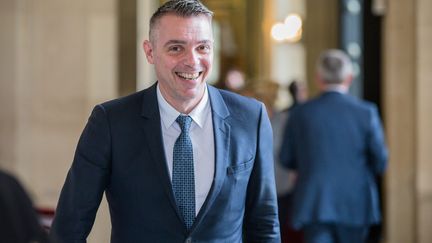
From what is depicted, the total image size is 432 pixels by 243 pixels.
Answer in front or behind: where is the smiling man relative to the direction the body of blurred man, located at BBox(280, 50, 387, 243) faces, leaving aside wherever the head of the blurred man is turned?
behind

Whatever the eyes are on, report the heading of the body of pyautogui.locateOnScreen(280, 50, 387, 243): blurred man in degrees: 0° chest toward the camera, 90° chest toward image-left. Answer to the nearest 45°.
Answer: approximately 180°

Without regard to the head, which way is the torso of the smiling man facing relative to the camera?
toward the camera

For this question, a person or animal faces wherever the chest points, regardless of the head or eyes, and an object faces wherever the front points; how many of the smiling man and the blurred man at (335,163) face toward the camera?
1

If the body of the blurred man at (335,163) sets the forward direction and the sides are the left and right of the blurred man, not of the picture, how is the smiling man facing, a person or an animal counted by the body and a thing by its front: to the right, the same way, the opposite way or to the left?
the opposite way

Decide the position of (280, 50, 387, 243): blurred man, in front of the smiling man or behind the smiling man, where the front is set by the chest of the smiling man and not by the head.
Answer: behind

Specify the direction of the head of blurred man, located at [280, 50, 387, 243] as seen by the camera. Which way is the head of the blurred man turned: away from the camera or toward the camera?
away from the camera
